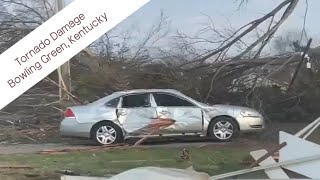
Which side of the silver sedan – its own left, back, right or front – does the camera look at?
right

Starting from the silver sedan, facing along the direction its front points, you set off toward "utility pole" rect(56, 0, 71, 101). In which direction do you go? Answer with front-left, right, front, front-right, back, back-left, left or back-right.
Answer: back
